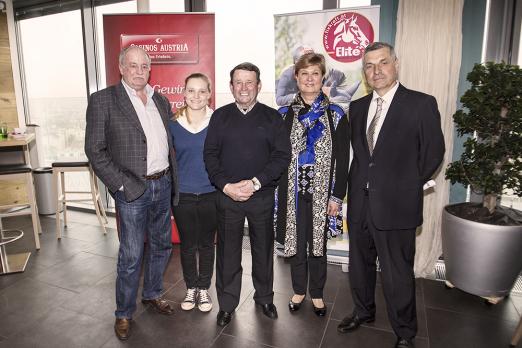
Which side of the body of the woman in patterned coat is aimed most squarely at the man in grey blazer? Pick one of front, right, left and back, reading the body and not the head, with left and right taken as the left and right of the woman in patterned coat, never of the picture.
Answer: right

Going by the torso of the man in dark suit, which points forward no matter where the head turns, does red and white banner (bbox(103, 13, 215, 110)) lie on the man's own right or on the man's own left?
on the man's own right

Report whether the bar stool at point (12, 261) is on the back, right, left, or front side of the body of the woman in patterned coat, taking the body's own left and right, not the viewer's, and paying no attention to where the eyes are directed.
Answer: right

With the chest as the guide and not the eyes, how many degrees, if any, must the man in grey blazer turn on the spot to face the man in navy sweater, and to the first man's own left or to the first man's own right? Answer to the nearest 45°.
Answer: approximately 45° to the first man's own left

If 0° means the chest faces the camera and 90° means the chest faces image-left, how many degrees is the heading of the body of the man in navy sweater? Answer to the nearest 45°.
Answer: approximately 0°

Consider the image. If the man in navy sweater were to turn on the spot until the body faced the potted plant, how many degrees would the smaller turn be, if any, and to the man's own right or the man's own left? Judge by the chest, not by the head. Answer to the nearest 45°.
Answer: approximately 90° to the man's own left

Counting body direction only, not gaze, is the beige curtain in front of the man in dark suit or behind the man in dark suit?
behind

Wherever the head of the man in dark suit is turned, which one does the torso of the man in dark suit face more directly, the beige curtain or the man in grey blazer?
the man in grey blazer

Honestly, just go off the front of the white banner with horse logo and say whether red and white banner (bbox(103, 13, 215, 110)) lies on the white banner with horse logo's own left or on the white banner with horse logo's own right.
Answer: on the white banner with horse logo's own right

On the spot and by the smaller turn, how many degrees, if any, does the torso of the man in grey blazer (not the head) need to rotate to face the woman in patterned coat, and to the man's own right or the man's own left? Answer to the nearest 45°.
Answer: approximately 45° to the man's own left

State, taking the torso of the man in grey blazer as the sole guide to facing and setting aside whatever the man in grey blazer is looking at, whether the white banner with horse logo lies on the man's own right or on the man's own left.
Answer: on the man's own left
